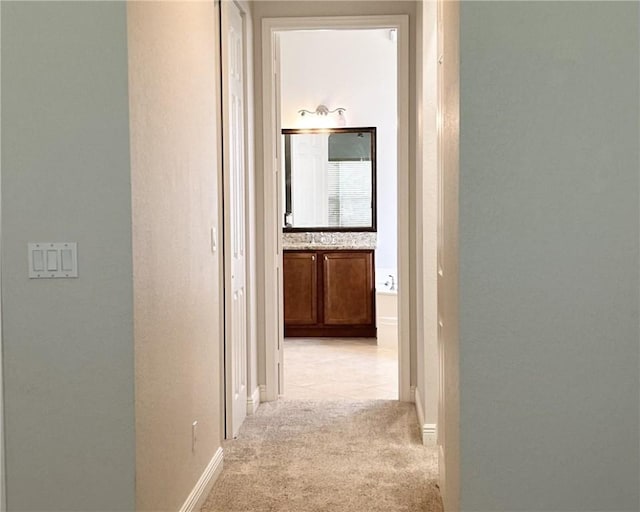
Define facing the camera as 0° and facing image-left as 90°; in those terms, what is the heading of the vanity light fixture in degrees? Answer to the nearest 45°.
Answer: approximately 0°

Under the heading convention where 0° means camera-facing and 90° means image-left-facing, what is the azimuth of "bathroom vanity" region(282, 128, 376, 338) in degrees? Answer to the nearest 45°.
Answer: approximately 0°

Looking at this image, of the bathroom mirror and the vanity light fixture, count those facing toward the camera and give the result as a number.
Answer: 2
